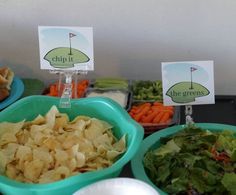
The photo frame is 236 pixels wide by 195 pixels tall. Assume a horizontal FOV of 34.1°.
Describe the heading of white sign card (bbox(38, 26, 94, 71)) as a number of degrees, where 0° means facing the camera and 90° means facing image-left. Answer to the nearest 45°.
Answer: approximately 0°

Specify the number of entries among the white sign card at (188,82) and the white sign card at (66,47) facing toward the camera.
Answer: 2

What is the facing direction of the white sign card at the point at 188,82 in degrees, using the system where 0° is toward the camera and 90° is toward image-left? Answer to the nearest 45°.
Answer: approximately 0°
